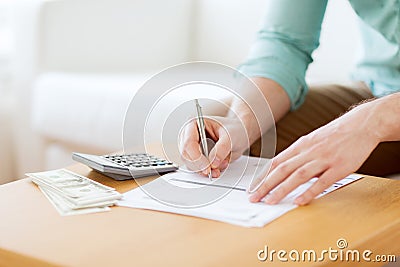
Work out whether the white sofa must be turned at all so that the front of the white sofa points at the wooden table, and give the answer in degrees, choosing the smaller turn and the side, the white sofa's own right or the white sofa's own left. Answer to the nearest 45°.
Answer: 0° — it already faces it

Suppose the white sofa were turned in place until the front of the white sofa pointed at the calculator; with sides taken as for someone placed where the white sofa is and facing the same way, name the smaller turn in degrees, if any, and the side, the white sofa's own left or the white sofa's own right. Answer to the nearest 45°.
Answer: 0° — it already faces it

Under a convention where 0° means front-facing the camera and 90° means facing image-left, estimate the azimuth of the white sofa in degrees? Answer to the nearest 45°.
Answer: approximately 0°

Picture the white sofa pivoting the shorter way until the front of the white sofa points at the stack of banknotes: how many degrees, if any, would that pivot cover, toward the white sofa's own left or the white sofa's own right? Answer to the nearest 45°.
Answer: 0° — it already faces it
